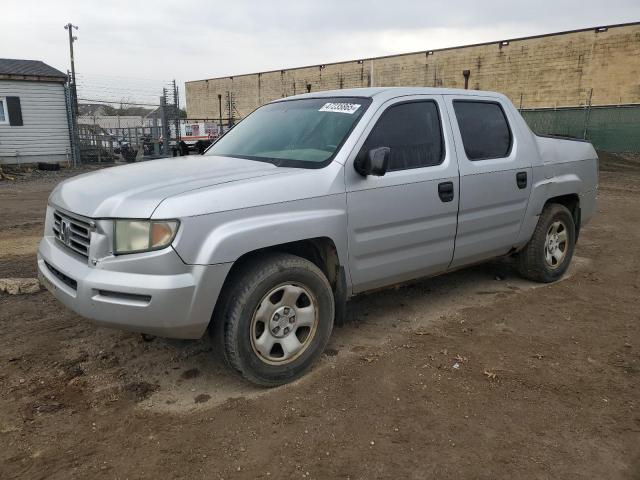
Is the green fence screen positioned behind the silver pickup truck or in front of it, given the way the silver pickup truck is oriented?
behind

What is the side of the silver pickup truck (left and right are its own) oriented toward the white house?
right

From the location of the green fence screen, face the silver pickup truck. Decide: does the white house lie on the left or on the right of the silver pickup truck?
right
